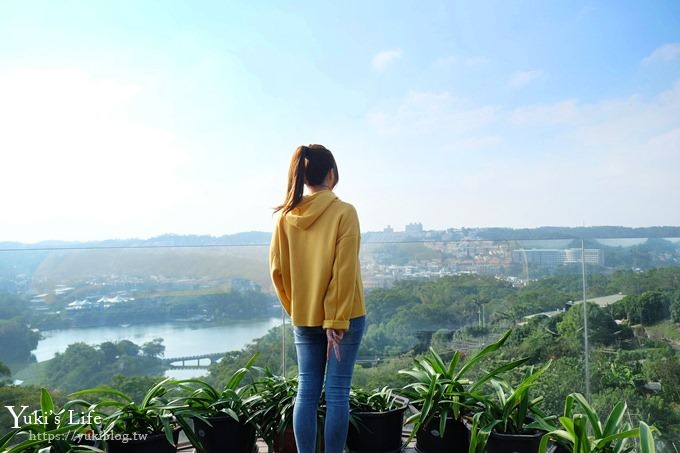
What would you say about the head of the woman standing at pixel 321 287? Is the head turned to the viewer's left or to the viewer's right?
to the viewer's right

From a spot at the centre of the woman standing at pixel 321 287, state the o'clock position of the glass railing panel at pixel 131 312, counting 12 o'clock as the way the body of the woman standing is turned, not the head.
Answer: The glass railing panel is roughly at 9 o'clock from the woman standing.

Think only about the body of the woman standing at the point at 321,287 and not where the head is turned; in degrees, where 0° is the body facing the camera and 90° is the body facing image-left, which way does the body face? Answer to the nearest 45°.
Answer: approximately 225°

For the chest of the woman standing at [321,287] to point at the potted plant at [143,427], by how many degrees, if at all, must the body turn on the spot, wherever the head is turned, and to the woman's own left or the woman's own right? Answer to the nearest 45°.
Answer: approximately 135° to the woman's own left
